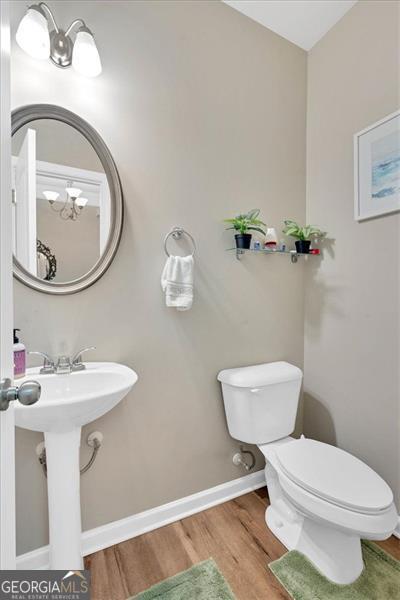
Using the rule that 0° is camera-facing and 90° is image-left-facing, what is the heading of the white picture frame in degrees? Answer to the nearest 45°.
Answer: approximately 45°

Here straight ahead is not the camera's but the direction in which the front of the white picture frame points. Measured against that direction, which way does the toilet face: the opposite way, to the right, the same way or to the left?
to the left

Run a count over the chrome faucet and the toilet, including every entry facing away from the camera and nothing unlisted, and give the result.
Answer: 0

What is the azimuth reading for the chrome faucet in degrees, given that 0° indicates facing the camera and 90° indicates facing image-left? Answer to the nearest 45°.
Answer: approximately 0°

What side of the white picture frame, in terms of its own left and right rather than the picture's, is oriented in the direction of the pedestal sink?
front

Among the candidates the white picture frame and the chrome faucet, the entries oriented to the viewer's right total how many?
0

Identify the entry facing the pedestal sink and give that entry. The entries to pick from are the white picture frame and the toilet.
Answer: the white picture frame

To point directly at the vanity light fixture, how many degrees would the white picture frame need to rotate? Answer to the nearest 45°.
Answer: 0° — it already faces it

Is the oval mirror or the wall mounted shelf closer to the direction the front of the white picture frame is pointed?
the oval mirror
